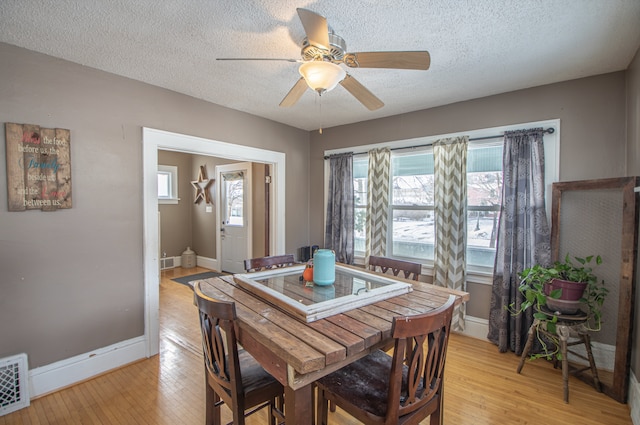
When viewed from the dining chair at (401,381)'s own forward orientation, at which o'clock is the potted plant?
The potted plant is roughly at 3 o'clock from the dining chair.

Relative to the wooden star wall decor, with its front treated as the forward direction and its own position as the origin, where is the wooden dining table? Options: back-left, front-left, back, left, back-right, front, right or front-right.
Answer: front-left

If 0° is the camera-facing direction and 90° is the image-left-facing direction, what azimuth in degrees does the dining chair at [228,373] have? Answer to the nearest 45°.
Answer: approximately 225°

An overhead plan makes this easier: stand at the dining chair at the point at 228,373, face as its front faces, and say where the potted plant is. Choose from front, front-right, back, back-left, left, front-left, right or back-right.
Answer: front-right

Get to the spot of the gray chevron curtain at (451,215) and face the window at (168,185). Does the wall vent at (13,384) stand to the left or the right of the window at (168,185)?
left

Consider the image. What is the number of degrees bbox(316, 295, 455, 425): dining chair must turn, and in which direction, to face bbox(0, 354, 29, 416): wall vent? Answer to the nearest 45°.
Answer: approximately 45° to its left

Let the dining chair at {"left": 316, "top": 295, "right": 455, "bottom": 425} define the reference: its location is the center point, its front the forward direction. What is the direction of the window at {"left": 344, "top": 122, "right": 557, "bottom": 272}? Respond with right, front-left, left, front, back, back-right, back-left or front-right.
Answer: front-right

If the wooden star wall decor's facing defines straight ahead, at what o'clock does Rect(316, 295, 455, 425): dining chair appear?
The dining chair is roughly at 10 o'clock from the wooden star wall decor.

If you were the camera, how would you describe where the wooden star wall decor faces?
facing the viewer and to the left of the viewer

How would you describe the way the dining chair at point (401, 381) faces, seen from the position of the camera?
facing away from the viewer and to the left of the viewer

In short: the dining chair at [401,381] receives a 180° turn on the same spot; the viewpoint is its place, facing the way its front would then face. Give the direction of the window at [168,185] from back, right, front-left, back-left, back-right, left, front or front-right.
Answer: back

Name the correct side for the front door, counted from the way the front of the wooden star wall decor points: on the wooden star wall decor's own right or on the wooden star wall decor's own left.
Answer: on the wooden star wall decor's own left

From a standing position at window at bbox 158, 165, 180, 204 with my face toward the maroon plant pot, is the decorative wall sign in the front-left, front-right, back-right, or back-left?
front-right

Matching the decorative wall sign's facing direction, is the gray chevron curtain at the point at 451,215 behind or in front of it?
in front

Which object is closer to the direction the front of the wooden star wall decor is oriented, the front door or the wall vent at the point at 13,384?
the wall vent

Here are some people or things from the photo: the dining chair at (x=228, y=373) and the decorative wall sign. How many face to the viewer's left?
0

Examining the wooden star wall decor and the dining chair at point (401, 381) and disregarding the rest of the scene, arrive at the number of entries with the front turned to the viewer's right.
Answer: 0

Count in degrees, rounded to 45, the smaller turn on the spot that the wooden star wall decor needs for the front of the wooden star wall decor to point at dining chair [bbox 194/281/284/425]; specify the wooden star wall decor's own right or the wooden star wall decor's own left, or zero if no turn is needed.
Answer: approximately 45° to the wooden star wall decor's own left
